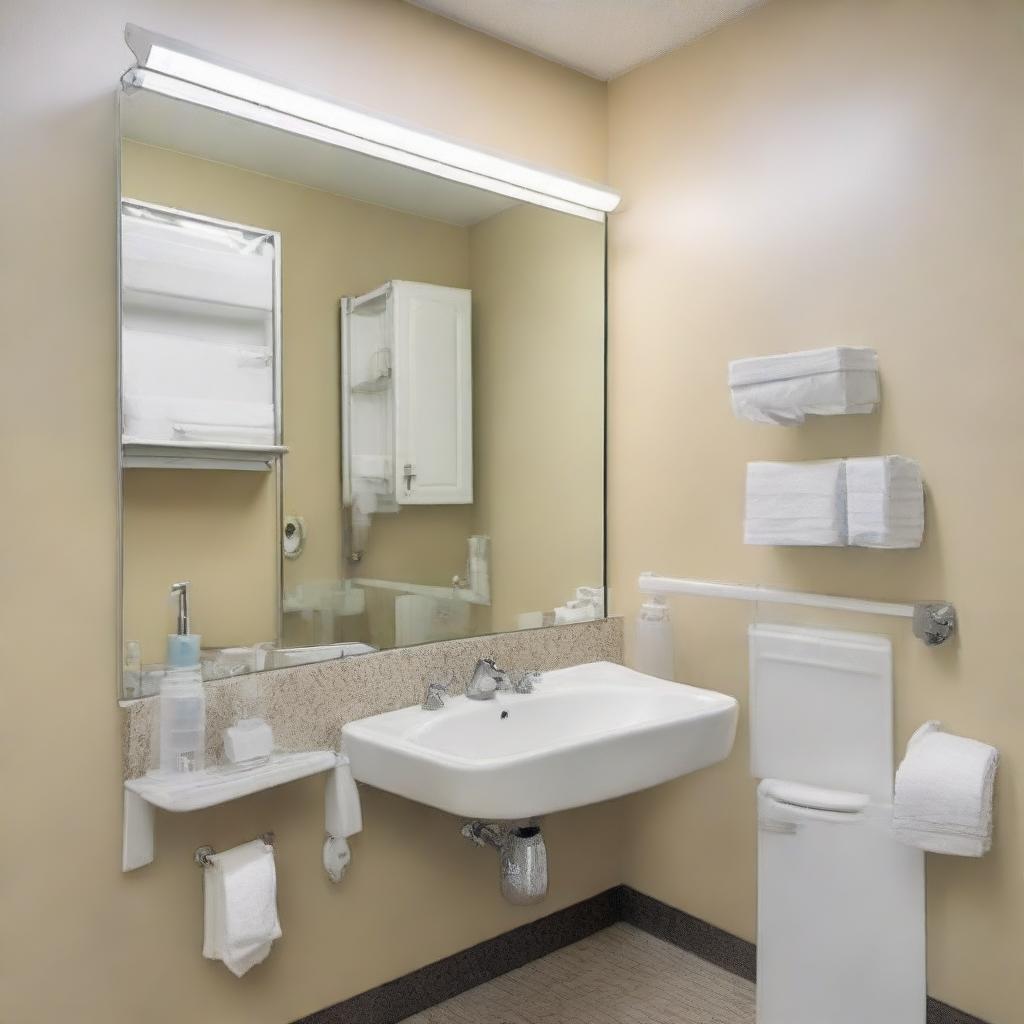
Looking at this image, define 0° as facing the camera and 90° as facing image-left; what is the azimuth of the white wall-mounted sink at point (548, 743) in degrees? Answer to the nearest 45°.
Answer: approximately 315°

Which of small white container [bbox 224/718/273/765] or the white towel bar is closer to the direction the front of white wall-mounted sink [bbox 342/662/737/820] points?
the white towel bar

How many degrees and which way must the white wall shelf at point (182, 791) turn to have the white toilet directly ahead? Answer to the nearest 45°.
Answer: approximately 45° to its left

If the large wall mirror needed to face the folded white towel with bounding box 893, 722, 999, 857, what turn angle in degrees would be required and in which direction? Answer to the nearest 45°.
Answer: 0° — it already faces it

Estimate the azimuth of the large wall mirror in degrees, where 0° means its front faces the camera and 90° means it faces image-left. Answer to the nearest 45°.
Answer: approximately 315°

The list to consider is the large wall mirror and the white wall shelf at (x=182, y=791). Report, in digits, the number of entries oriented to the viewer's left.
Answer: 0

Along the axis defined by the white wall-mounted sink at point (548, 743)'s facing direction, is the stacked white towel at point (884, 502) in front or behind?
in front

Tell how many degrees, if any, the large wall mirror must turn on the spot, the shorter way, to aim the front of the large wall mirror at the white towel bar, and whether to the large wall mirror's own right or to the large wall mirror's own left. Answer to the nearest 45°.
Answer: approximately 45° to the large wall mirror's own left

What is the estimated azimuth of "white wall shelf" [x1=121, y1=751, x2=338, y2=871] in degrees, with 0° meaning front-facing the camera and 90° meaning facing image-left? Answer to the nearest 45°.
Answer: approximately 315°
